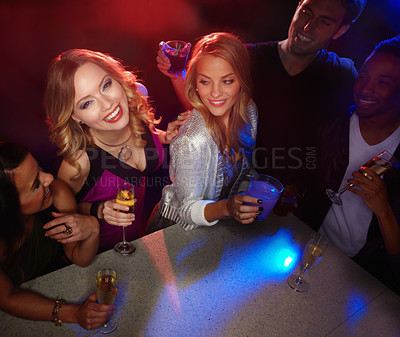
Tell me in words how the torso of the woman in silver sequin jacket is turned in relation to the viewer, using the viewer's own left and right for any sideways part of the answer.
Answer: facing the viewer and to the right of the viewer

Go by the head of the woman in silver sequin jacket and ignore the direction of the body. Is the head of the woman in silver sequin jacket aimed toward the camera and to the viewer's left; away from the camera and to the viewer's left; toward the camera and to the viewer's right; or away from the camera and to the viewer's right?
toward the camera and to the viewer's right
